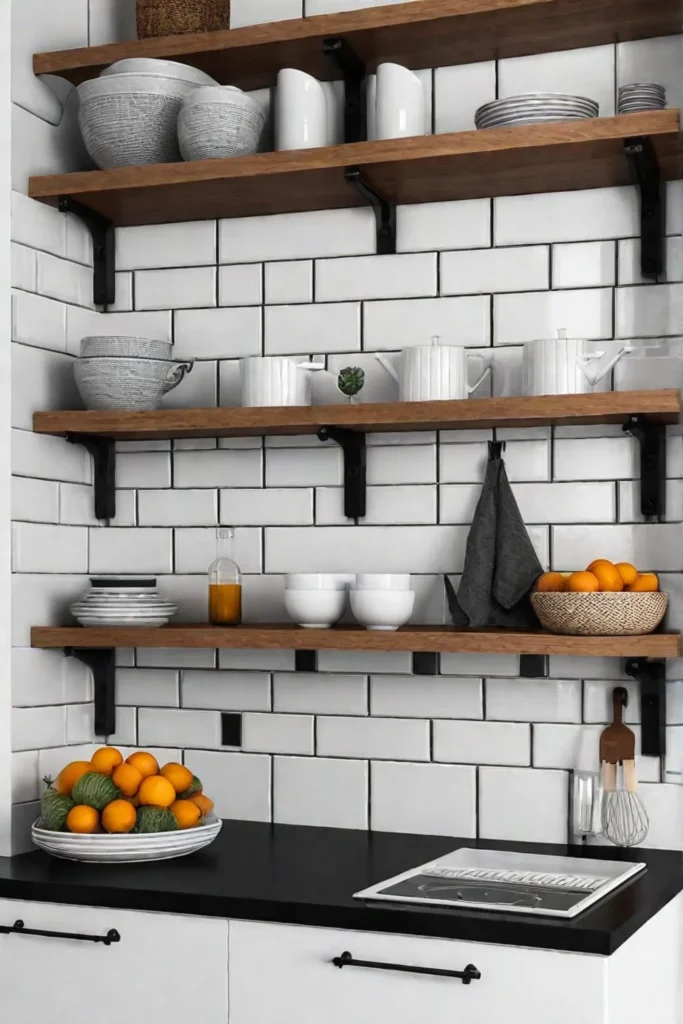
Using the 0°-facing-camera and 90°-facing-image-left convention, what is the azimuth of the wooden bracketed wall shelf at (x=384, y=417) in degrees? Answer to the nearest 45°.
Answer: approximately 0°

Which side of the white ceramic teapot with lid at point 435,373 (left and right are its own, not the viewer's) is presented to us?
left

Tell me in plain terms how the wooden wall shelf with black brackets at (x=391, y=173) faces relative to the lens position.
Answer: facing the viewer

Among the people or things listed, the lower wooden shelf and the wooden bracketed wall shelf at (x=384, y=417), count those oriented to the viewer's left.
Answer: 0

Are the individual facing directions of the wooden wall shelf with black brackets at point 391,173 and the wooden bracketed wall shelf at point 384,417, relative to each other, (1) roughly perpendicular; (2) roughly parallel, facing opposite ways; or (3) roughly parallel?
roughly parallel
